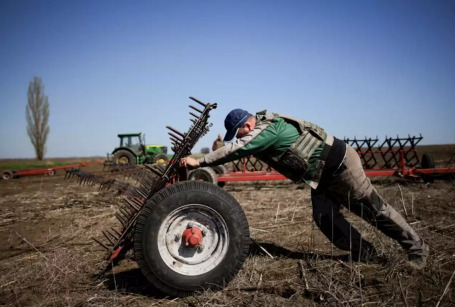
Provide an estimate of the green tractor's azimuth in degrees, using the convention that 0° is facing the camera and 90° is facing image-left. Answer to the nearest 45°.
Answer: approximately 270°

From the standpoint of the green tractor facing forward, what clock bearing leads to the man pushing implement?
The man pushing implement is roughly at 3 o'clock from the green tractor.
